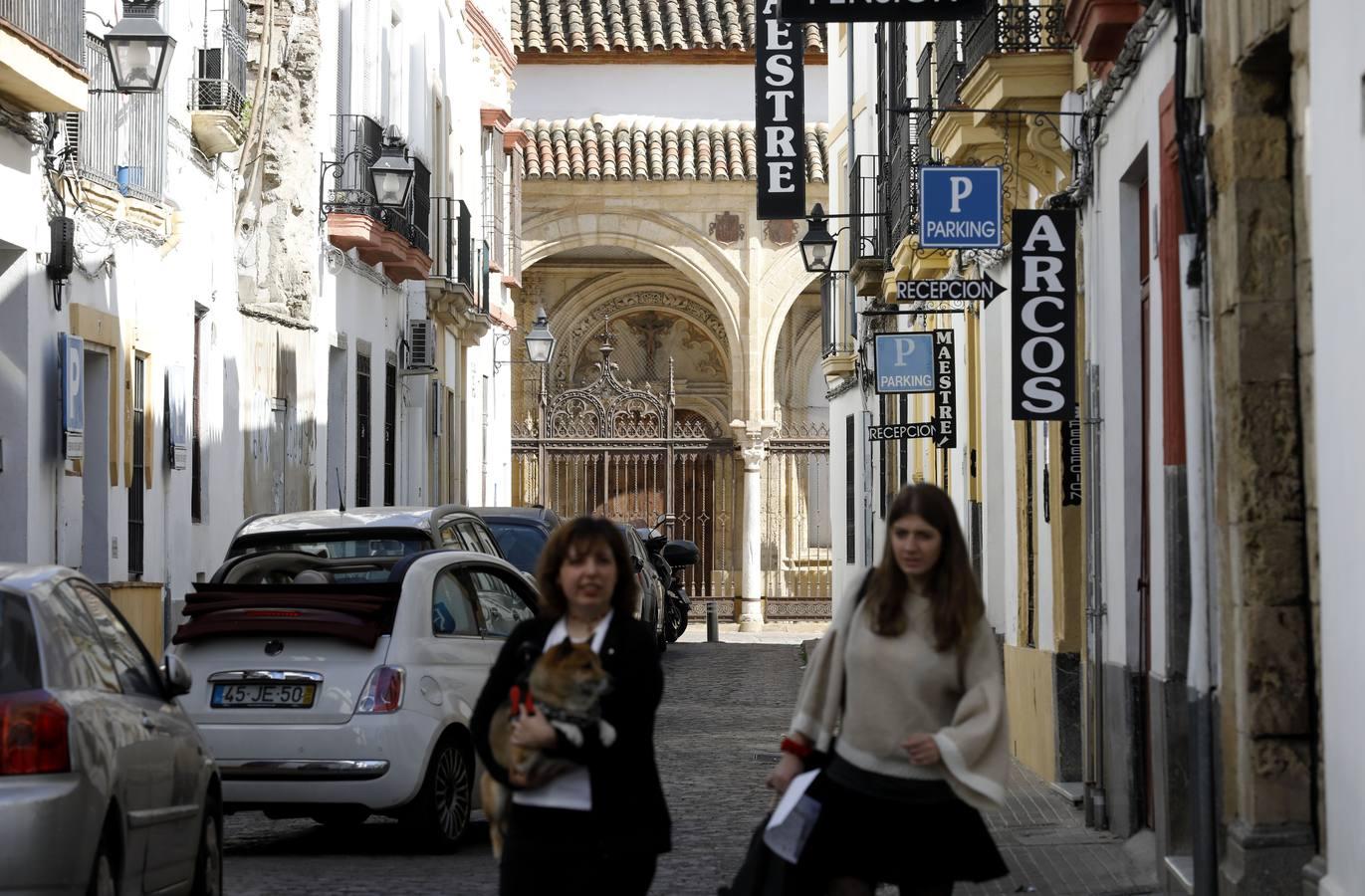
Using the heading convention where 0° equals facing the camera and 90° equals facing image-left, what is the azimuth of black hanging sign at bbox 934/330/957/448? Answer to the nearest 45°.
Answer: approximately 0°

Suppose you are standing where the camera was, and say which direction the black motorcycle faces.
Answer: facing away from the viewer and to the left of the viewer

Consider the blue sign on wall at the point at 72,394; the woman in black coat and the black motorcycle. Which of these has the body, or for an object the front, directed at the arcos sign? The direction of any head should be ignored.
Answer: the blue sign on wall

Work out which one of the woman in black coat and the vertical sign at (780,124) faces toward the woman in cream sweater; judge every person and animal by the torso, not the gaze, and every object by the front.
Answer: the vertical sign
